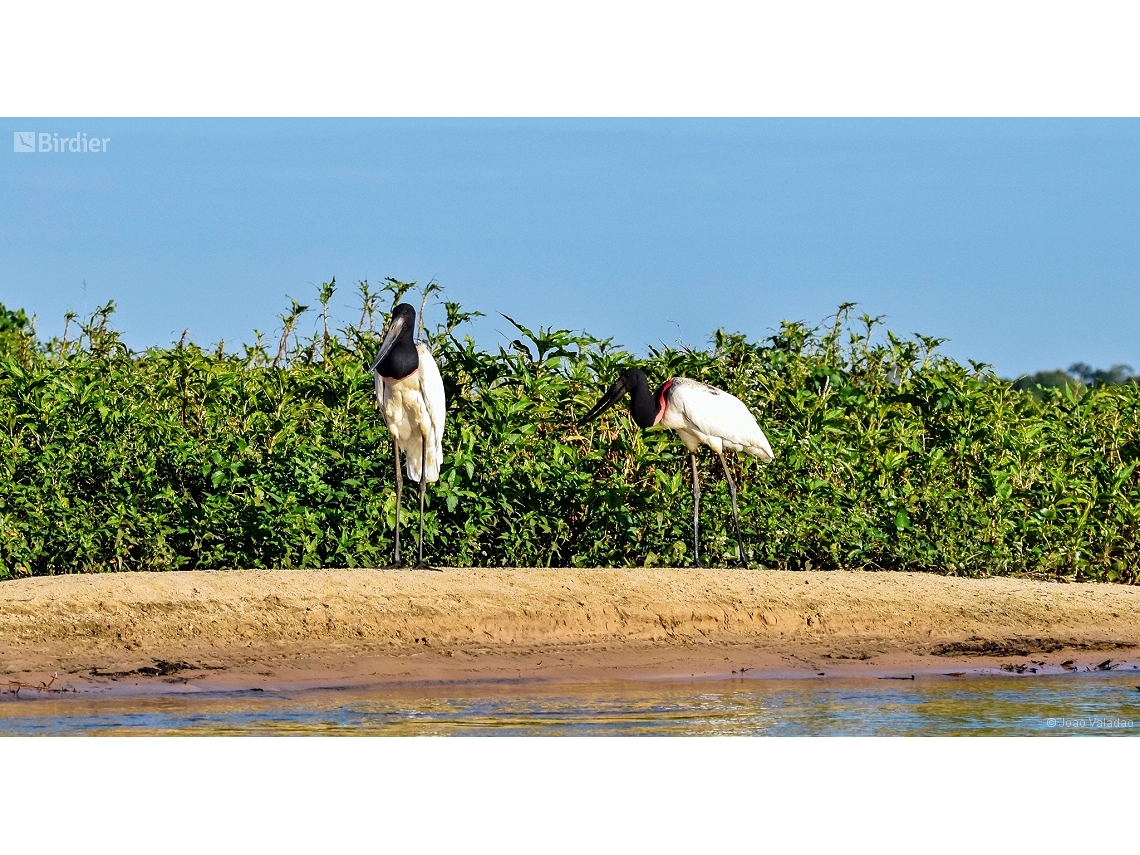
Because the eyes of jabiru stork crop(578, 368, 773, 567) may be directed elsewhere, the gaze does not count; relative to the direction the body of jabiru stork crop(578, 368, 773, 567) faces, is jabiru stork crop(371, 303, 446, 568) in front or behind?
in front

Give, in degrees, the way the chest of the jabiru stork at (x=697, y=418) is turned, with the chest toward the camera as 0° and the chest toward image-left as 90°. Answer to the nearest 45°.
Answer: approximately 90°
